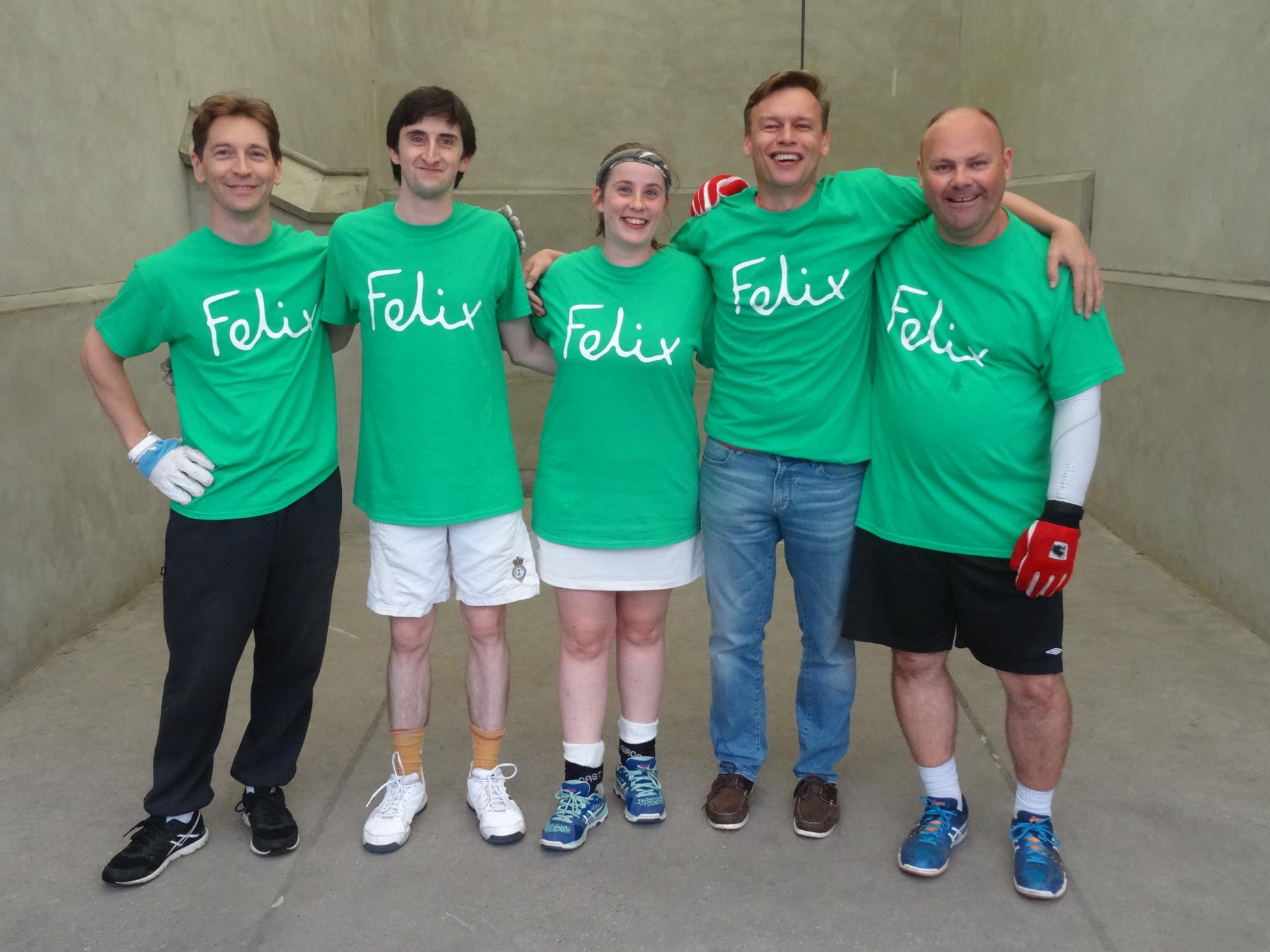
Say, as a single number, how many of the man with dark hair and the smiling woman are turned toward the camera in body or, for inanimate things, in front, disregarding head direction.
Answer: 2

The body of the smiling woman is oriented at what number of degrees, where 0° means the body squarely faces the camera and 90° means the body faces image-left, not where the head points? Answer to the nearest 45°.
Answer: approximately 0°

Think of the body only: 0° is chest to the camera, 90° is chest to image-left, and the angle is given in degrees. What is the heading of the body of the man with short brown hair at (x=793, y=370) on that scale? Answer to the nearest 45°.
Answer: approximately 0°

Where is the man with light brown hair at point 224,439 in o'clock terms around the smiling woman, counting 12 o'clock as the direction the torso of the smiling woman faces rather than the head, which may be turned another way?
The man with light brown hair is roughly at 3 o'clock from the smiling woman.

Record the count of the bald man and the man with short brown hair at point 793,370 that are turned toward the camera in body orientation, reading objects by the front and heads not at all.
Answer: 2

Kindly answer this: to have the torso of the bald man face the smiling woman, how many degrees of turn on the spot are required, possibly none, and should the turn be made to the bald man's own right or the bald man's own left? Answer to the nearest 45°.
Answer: approximately 90° to the bald man's own right

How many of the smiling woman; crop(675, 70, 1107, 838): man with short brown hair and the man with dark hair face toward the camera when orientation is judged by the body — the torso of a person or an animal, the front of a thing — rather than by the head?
3

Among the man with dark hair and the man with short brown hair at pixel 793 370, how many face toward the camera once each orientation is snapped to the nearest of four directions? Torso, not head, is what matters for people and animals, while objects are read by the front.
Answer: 2
